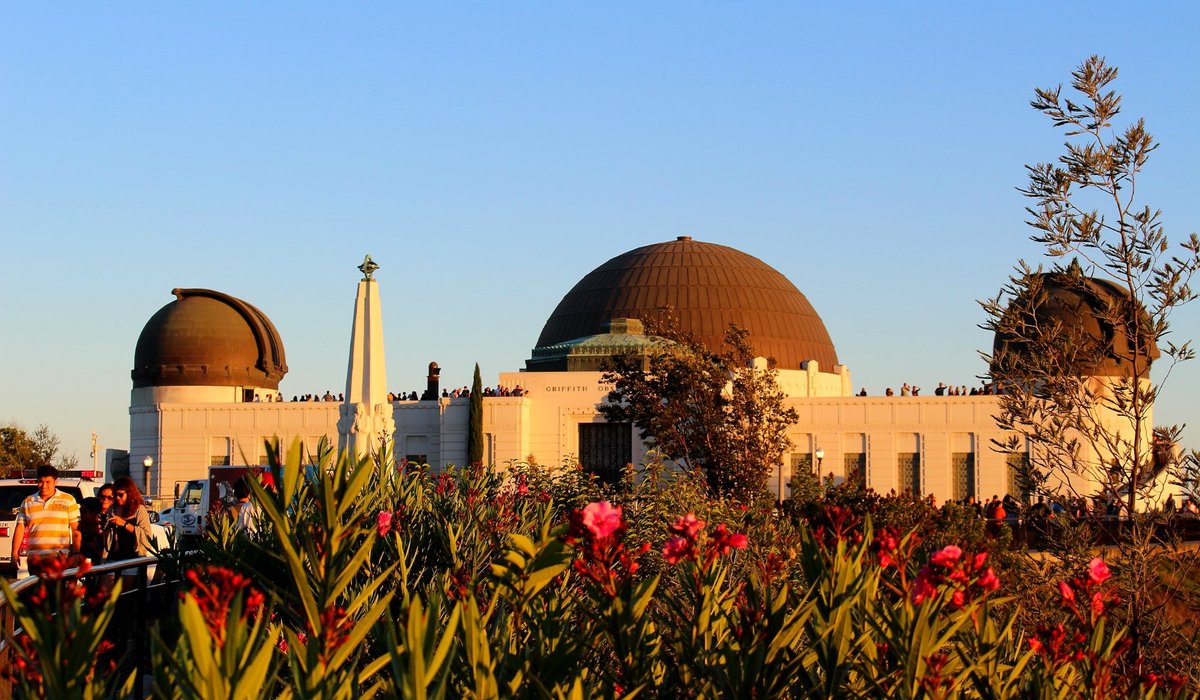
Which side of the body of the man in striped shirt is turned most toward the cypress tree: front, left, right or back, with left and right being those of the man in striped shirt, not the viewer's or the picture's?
back

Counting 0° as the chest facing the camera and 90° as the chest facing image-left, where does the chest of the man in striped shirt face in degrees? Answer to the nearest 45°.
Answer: approximately 0°

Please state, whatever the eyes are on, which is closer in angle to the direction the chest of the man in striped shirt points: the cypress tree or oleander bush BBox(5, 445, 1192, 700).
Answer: the oleander bush

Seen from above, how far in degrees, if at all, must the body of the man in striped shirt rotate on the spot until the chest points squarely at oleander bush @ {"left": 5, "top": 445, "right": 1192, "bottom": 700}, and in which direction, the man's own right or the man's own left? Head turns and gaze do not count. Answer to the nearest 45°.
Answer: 0° — they already face it

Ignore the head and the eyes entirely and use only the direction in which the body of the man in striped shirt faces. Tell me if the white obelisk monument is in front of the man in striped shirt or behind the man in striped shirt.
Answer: behind
